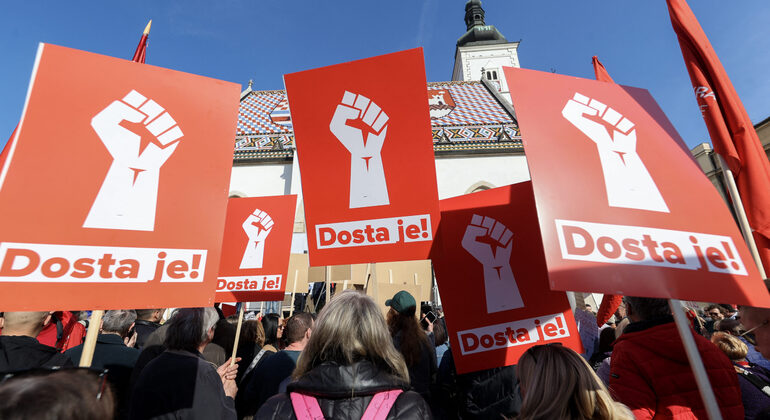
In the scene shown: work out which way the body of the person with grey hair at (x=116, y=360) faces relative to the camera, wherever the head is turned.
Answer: away from the camera

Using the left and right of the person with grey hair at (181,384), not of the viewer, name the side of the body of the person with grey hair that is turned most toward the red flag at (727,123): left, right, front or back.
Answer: right

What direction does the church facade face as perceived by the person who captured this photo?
facing the viewer

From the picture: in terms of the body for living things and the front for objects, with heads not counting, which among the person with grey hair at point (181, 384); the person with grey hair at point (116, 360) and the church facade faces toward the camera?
the church facade

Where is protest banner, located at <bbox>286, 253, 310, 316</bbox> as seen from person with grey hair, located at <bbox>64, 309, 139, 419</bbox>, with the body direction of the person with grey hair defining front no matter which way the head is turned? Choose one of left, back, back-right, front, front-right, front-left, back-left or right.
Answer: front-right

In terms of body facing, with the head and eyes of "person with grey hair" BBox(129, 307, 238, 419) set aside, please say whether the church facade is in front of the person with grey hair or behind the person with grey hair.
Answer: in front

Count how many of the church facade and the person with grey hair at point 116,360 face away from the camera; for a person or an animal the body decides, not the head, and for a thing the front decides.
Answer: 1

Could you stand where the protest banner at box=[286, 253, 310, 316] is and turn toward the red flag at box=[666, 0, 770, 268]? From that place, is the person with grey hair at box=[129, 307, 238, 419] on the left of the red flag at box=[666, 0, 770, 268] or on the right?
right

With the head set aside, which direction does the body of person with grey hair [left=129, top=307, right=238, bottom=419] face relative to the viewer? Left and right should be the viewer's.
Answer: facing away from the viewer and to the right of the viewer

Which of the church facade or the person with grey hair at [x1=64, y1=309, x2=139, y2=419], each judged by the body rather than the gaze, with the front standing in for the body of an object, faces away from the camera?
the person with grey hair

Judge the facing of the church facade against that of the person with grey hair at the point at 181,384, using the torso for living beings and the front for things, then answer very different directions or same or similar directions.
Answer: very different directions

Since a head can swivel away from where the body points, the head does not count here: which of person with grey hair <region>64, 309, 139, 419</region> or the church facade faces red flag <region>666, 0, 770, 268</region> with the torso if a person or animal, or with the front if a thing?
the church facade

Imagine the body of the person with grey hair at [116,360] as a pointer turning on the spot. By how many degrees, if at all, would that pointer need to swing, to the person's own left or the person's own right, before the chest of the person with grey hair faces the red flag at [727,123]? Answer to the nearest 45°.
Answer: approximately 135° to the person's own right

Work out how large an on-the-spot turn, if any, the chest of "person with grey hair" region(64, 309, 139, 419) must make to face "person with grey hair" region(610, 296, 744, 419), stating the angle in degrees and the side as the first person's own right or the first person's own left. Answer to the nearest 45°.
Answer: approximately 135° to the first person's own right

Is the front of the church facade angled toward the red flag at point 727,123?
yes
